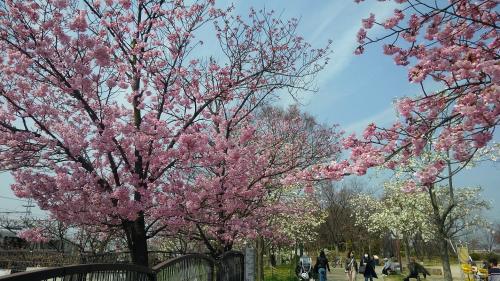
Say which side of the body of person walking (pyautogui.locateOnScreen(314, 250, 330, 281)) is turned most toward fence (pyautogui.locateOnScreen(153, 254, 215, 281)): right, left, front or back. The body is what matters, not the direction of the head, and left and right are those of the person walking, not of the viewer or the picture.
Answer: back

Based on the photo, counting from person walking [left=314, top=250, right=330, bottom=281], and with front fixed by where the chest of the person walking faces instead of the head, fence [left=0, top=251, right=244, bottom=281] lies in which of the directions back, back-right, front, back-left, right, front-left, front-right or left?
back

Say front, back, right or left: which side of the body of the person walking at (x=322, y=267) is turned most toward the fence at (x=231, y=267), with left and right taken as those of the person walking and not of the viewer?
back

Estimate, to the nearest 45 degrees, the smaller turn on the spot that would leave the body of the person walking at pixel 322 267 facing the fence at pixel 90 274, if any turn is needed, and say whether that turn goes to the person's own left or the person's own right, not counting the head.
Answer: approximately 180°

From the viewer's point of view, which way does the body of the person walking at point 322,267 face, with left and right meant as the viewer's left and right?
facing away from the viewer
